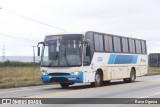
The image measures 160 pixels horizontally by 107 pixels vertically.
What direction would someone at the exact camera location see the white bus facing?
facing the viewer and to the left of the viewer
